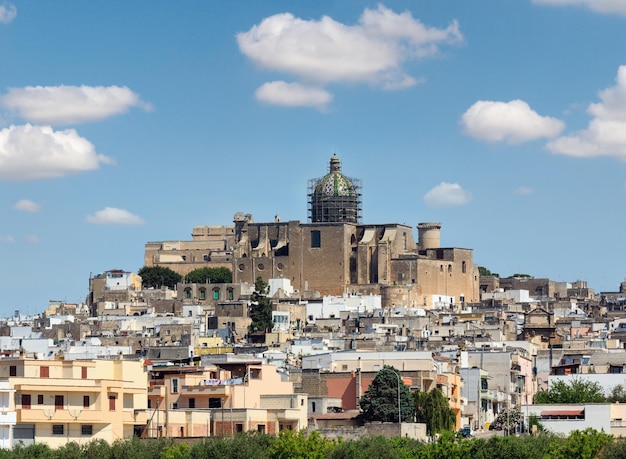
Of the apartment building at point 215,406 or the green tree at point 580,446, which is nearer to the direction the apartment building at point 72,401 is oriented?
the green tree

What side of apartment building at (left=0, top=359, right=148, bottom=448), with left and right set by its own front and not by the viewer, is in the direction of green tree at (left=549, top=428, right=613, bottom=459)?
left

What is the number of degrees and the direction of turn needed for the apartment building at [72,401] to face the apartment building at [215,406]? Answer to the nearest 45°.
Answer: approximately 135° to its left

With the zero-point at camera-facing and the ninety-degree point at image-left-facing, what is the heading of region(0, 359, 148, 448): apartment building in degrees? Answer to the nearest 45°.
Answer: approximately 0°
